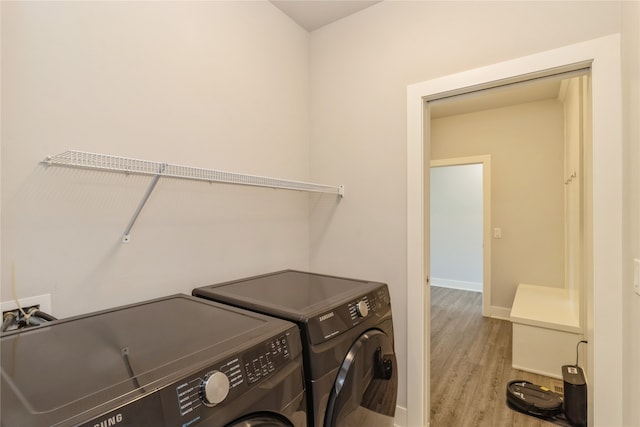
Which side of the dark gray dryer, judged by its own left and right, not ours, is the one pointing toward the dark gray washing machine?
right

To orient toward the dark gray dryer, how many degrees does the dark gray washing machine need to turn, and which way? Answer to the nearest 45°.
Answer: approximately 45° to its left

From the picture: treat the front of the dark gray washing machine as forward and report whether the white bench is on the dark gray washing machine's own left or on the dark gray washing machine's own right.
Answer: on the dark gray washing machine's own left

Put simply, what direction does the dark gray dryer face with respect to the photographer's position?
facing the viewer and to the right of the viewer

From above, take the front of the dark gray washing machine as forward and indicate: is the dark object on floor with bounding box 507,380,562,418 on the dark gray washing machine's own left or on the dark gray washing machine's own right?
on the dark gray washing machine's own left

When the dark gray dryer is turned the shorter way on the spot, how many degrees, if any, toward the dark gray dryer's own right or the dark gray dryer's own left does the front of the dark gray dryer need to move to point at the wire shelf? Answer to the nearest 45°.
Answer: approximately 135° to the dark gray dryer's own right

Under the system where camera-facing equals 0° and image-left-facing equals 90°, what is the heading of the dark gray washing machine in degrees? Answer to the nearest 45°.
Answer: approximately 315°

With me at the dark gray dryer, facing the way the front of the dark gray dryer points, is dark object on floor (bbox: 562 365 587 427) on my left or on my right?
on my left

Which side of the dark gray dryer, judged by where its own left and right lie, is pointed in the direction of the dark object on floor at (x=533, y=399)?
left

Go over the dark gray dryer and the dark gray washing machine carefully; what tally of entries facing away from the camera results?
0
